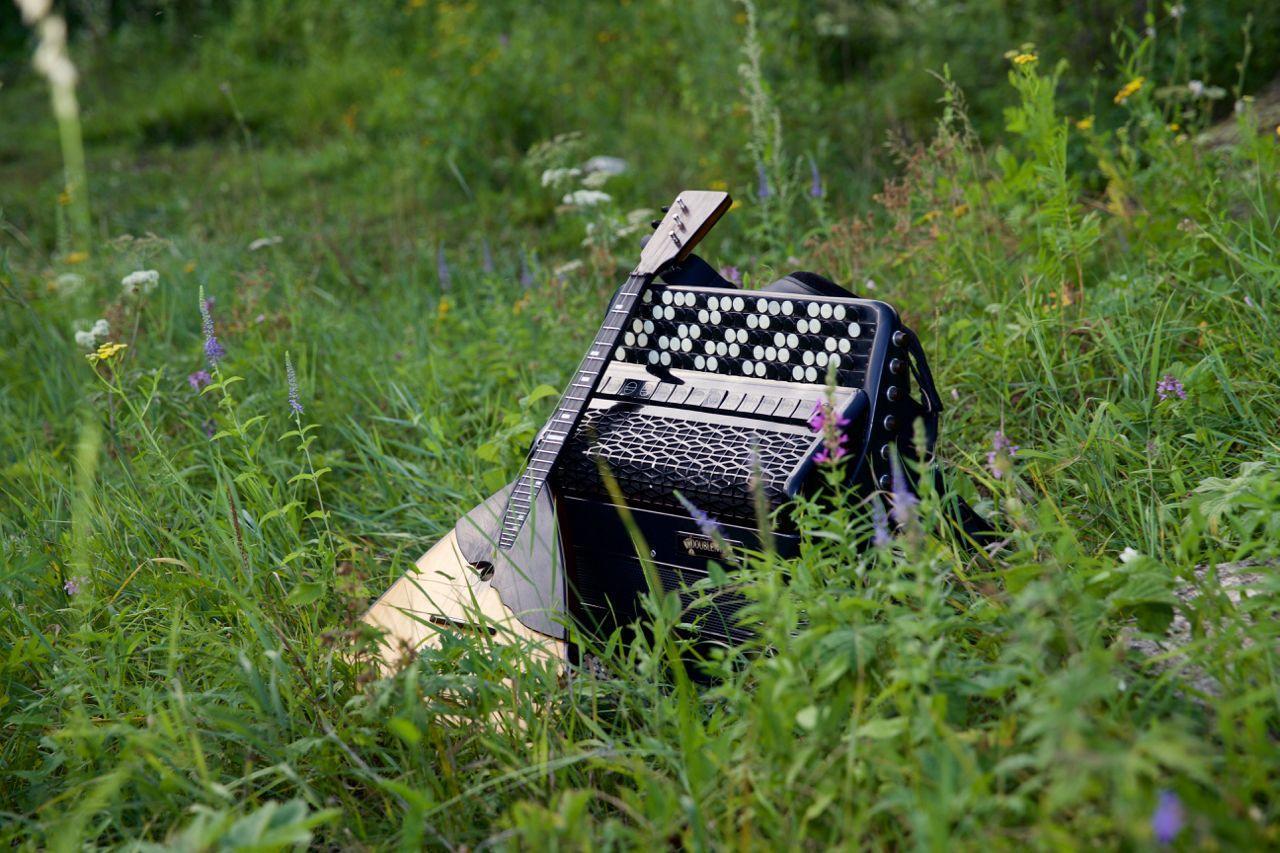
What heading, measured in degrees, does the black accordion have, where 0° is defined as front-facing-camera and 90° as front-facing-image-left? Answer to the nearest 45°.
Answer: approximately 45°

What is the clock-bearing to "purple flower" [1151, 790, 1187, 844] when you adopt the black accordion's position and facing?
The purple flower is roughly at 10 o'clock from the black accordion.

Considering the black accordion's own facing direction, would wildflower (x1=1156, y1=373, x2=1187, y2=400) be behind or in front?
behind
